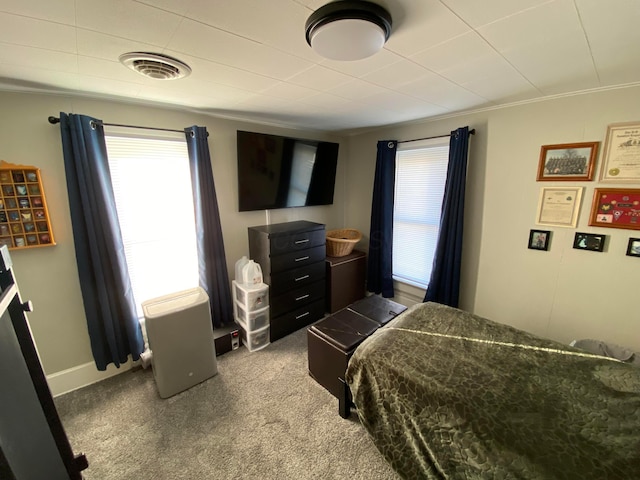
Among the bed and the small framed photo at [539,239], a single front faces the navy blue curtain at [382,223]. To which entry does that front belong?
the bed

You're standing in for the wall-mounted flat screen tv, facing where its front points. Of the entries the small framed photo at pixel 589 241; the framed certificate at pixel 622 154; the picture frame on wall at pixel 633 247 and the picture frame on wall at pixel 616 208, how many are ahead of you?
4

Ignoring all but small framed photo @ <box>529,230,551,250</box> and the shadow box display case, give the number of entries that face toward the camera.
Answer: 2

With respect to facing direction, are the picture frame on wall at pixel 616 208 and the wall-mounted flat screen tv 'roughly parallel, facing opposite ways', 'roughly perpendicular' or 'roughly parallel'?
roughly perpendicular

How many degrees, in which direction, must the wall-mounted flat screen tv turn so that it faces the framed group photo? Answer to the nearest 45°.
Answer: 0° — it already faces it

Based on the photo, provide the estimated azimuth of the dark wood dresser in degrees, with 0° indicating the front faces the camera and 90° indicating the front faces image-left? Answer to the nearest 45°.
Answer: approximately 315°

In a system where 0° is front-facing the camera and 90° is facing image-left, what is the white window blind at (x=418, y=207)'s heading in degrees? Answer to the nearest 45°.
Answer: approximately 45°

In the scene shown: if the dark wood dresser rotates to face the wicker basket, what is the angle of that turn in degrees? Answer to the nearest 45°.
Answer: approximately 90° to its left

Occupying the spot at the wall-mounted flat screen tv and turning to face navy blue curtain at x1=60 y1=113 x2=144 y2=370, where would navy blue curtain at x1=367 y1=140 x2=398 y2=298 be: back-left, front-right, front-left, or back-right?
back-left

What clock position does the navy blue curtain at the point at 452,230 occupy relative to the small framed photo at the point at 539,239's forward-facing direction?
The navy blue curtain is roughly at 3 o'clock from the small framed photo.

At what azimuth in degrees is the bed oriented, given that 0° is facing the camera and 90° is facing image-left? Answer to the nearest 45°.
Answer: approximately 135°

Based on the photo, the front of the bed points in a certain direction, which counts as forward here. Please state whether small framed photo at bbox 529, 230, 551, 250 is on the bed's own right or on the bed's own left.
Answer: on the bed's own right
